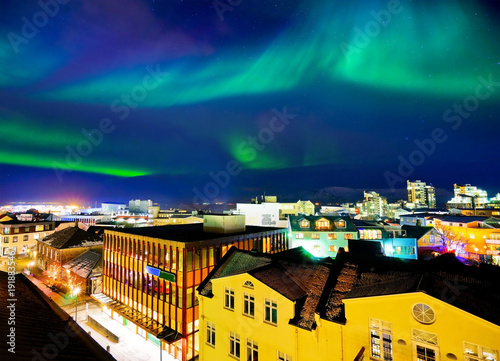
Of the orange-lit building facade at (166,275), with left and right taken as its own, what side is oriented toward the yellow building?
left

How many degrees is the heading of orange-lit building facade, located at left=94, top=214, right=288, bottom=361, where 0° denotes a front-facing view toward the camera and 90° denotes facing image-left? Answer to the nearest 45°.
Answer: approximately 45°
